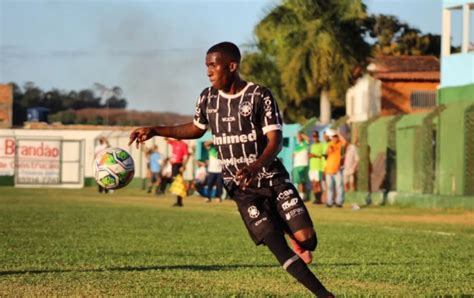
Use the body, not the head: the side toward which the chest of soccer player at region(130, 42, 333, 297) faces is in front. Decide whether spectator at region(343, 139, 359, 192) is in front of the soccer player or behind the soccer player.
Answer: behind

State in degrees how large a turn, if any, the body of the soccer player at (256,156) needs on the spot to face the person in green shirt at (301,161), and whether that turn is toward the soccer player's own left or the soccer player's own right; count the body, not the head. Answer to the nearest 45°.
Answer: approximately 135° to the soccer player's own right

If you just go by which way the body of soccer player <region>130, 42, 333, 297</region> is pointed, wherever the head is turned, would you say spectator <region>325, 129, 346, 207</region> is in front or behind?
behind

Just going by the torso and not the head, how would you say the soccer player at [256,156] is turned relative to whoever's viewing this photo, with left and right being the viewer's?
facing the viewer and to the left of the viewer

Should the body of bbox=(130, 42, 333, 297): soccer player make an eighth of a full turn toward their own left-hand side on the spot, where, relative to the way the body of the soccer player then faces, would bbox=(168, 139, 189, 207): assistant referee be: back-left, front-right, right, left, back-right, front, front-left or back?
back

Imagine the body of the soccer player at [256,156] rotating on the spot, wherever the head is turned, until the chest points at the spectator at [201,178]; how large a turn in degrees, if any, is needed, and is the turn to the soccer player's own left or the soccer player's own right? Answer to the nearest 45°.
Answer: approximately 135° to the soccer player's own right

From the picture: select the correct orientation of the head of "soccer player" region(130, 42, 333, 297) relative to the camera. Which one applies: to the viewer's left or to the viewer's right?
to the viewer's left

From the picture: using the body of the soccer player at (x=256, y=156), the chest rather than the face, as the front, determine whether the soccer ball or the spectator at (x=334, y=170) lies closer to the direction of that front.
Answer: the soccer ball
